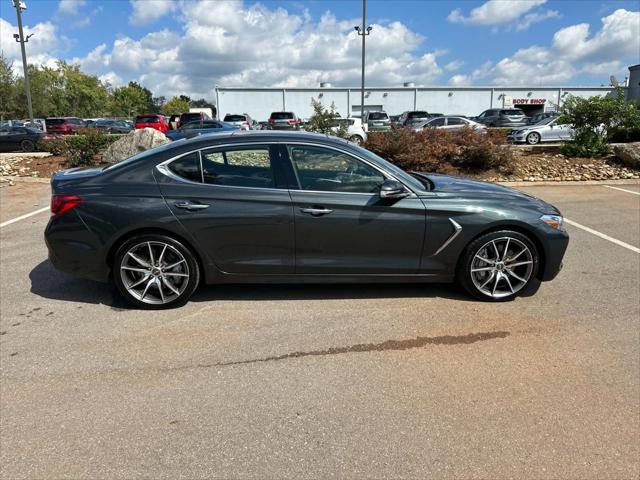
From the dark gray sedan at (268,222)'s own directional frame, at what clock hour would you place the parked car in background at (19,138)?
The parked car in background is roughly at 8 o'clock from the dark gray sedan.

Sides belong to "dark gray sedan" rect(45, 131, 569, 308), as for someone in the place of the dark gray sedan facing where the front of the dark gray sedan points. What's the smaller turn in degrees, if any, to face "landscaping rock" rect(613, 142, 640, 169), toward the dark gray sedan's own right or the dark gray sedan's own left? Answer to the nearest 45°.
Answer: approximately 45° to the dark gray sedan's own left

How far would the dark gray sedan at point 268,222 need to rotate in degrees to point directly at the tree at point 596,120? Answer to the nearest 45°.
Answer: approximately 45° to its left

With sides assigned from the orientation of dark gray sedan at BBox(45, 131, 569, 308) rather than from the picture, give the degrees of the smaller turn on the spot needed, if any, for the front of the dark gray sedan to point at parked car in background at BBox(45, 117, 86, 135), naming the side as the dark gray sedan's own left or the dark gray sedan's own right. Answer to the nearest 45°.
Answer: approximately 135° to the dark gray sedan's own left

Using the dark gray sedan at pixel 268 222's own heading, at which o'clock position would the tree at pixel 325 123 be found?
The tree is roughly at 9 o'clock from the dark gray sedan.

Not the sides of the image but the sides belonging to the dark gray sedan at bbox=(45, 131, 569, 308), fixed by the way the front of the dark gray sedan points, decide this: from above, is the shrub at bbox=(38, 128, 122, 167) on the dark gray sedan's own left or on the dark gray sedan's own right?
on the dark gray sedan's own left

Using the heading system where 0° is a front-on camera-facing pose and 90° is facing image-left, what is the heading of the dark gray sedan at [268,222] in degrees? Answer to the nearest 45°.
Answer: approximately 270°

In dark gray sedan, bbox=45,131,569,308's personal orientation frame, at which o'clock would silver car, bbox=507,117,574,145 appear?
The silver car is roughly at 10 o'clock from the dark gray sedan.

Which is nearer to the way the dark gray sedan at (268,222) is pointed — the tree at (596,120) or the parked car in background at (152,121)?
the tree
